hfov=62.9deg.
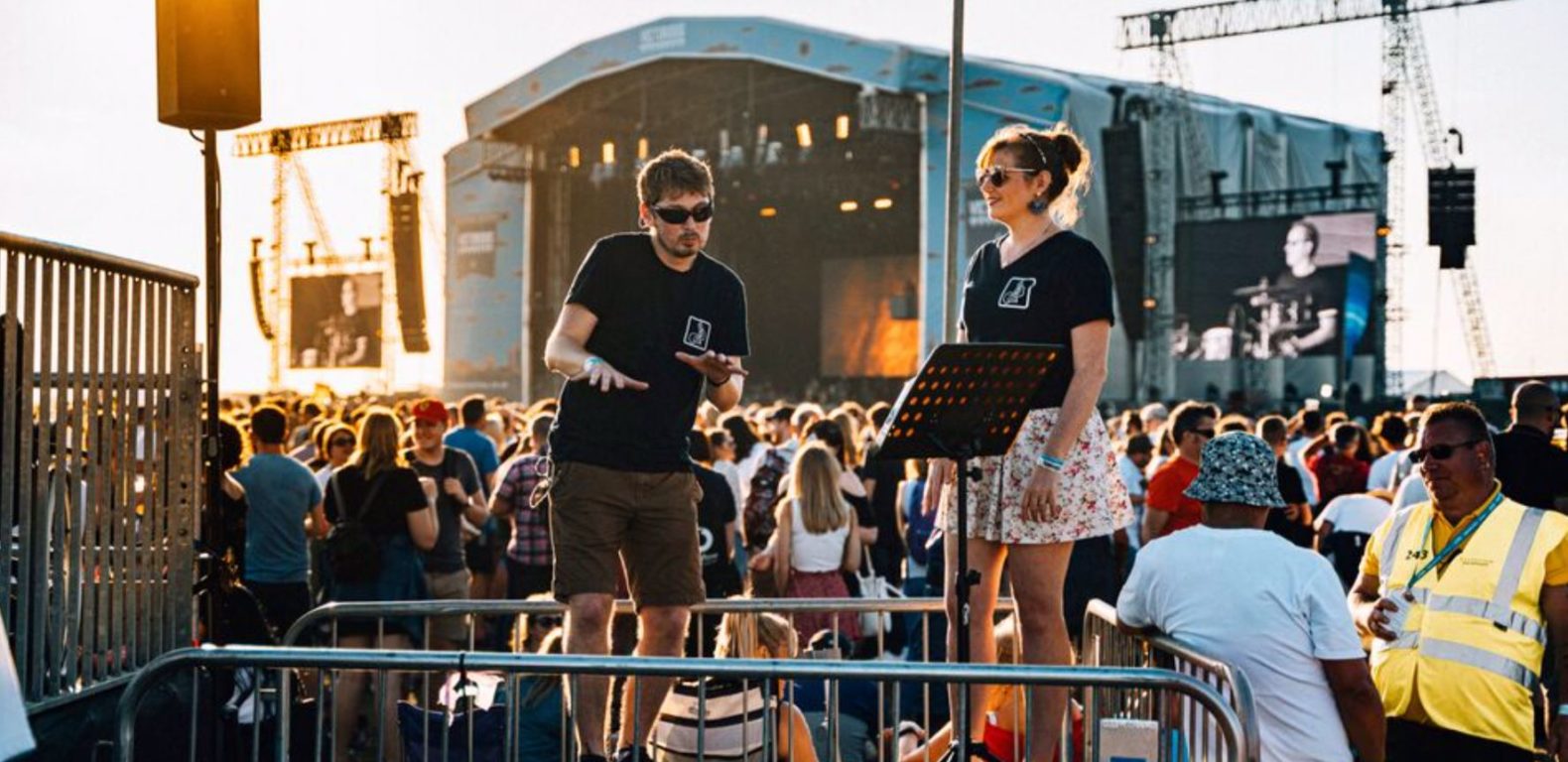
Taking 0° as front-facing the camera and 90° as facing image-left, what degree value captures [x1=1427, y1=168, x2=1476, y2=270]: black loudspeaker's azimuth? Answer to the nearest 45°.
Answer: approximately 0°

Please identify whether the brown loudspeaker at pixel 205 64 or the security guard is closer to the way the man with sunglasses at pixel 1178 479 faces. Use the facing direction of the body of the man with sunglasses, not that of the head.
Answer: the security guard

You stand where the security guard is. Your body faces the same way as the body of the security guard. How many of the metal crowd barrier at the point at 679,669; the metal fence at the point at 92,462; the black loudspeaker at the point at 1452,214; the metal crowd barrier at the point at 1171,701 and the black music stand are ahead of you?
4

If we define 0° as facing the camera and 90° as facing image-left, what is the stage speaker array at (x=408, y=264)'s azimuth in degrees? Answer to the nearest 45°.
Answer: approximately 45°

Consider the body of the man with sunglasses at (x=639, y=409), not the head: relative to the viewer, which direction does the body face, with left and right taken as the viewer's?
facing the viewer and to the right of the viewer

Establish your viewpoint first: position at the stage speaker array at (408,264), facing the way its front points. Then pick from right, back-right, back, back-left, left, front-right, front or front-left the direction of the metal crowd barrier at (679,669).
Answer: front-left

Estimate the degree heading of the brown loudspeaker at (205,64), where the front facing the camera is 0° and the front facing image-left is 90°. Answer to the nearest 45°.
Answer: approximately 0°

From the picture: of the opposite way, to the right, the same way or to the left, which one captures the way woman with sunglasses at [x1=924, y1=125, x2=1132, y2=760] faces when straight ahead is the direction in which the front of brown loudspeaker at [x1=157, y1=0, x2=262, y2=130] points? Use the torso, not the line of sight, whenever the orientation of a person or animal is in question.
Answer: to the right

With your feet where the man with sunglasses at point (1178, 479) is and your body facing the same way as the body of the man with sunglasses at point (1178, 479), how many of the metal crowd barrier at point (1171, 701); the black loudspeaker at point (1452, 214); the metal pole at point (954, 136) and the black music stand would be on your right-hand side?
2

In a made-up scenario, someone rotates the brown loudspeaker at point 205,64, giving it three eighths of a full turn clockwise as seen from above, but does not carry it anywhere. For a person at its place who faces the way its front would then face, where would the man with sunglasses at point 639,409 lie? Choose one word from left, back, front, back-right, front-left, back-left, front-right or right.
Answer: back

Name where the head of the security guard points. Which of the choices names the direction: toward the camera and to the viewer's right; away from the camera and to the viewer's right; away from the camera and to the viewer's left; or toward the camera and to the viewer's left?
toward the camera and to the viewer's left
